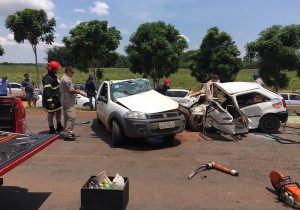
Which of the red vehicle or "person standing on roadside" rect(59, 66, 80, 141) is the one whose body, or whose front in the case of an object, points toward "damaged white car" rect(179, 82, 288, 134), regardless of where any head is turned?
the person standing on roadside

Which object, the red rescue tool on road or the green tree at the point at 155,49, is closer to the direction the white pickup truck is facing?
the red rescue tool on road

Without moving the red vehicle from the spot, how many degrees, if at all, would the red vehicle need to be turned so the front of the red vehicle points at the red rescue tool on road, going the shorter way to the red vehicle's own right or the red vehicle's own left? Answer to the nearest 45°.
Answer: approximately 135° to the red vehicle's own right

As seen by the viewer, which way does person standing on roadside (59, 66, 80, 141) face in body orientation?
to the viewer's right

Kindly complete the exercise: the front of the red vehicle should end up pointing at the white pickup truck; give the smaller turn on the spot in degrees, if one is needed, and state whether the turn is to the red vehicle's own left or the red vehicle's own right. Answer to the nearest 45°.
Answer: approximately 90° to the red vehicle's own right

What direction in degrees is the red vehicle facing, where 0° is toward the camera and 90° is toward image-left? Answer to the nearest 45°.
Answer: approximately 135°

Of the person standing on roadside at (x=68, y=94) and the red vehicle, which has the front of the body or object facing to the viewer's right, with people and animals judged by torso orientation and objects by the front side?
the person standing on roadside

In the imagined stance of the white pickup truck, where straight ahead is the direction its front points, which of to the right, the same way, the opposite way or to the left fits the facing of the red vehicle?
the opposite way

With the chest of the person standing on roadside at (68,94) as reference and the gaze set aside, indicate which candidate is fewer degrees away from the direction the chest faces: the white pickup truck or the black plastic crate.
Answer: the white pickup truck

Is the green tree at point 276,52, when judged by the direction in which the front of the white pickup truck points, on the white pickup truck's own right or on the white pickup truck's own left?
on the white pickup truck's own left

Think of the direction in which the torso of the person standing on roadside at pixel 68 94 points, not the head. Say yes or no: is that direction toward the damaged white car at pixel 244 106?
yes

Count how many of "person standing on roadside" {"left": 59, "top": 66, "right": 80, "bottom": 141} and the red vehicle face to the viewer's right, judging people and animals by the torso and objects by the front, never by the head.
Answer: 1

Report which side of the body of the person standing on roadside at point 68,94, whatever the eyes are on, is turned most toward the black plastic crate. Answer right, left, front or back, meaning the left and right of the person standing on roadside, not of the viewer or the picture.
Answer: right
